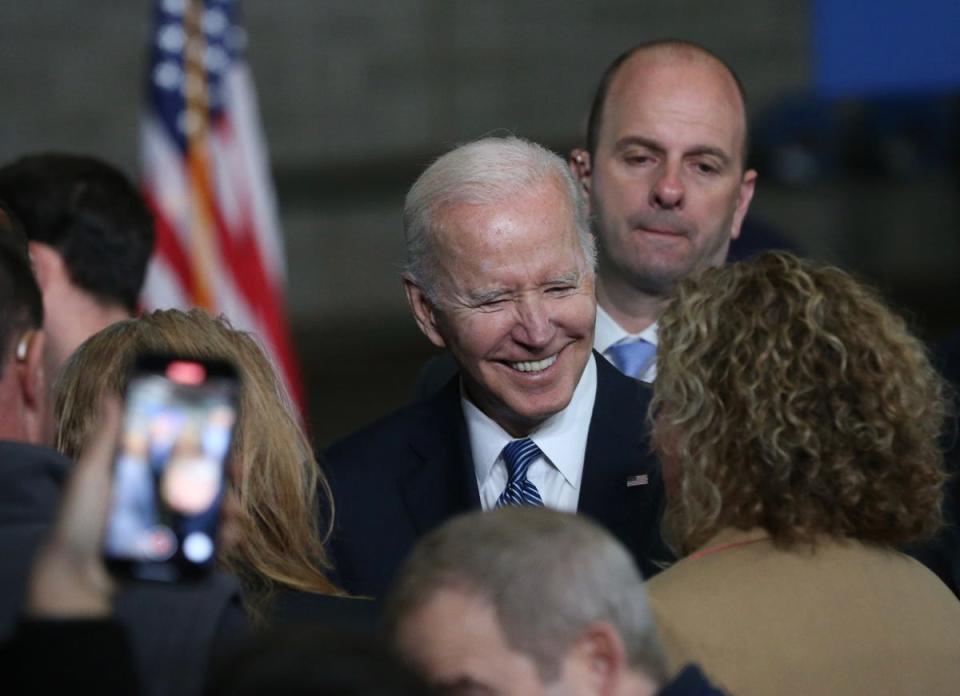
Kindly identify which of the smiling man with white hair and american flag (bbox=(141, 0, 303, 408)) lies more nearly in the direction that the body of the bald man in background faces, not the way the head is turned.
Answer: the smiling man with white hair

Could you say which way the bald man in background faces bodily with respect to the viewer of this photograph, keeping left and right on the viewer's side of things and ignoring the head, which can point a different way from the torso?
facing the viewer

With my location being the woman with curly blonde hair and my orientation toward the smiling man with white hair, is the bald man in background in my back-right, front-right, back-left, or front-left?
front-right

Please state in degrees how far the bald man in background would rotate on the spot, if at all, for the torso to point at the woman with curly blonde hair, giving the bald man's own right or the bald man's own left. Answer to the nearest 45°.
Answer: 0° — they already face them

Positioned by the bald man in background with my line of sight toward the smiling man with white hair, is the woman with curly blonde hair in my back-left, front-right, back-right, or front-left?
front-left

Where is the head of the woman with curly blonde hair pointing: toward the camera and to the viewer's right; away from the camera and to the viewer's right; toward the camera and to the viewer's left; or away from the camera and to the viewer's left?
away from the camera and to the viewer's left

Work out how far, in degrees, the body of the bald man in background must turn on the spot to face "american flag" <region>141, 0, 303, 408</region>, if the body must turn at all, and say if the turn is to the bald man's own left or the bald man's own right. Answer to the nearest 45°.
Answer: approximately 135° to the bald man's own right

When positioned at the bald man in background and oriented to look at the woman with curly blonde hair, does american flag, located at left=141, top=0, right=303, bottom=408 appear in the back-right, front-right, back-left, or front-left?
back-right

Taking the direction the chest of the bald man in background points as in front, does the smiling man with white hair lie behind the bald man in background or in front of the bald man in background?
in front
